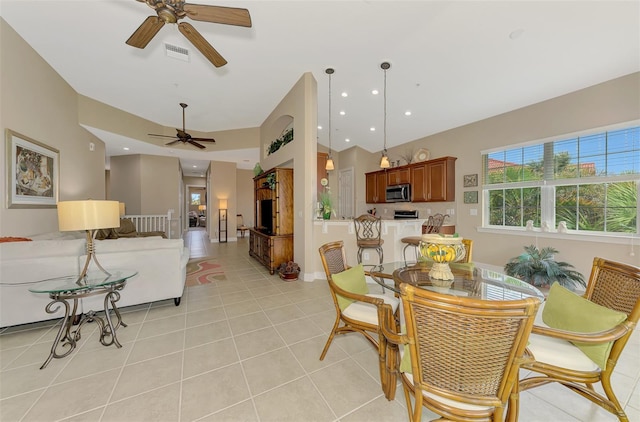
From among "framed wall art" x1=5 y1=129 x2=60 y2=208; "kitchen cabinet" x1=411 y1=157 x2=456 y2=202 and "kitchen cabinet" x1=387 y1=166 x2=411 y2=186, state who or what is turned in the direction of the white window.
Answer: the framed wall art

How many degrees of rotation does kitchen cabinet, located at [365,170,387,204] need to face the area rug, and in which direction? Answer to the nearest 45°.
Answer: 0° — it already faces it

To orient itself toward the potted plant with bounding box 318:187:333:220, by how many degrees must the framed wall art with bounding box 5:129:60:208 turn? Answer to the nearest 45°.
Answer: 0° — it already faces it

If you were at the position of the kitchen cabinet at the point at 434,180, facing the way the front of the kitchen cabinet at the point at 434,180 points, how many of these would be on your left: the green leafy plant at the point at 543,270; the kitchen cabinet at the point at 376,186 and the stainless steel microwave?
1

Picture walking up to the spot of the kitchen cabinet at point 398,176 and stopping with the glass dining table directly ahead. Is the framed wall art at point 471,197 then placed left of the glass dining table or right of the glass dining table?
left

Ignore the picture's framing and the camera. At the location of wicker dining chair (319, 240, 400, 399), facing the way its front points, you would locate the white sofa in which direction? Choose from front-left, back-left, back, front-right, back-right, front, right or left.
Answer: back-right

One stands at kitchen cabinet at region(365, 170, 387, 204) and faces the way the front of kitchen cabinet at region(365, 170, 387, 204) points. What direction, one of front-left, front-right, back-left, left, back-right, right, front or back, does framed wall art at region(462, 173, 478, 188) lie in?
left

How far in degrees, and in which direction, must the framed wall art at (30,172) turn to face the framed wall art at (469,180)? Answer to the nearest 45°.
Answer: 0° — it already faces it

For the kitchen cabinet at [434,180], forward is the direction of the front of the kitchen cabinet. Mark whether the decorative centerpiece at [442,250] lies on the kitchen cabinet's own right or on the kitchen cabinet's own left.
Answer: on the kitchen cabinet's own left

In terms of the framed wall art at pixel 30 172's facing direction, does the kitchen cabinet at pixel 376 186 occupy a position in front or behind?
in front

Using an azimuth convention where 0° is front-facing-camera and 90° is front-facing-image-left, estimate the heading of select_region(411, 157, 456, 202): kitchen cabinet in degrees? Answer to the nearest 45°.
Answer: approximately 45°

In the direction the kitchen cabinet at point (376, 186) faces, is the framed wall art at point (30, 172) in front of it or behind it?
in front

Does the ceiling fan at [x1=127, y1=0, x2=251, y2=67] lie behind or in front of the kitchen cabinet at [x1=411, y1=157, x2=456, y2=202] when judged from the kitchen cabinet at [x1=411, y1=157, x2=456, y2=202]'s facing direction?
in front
